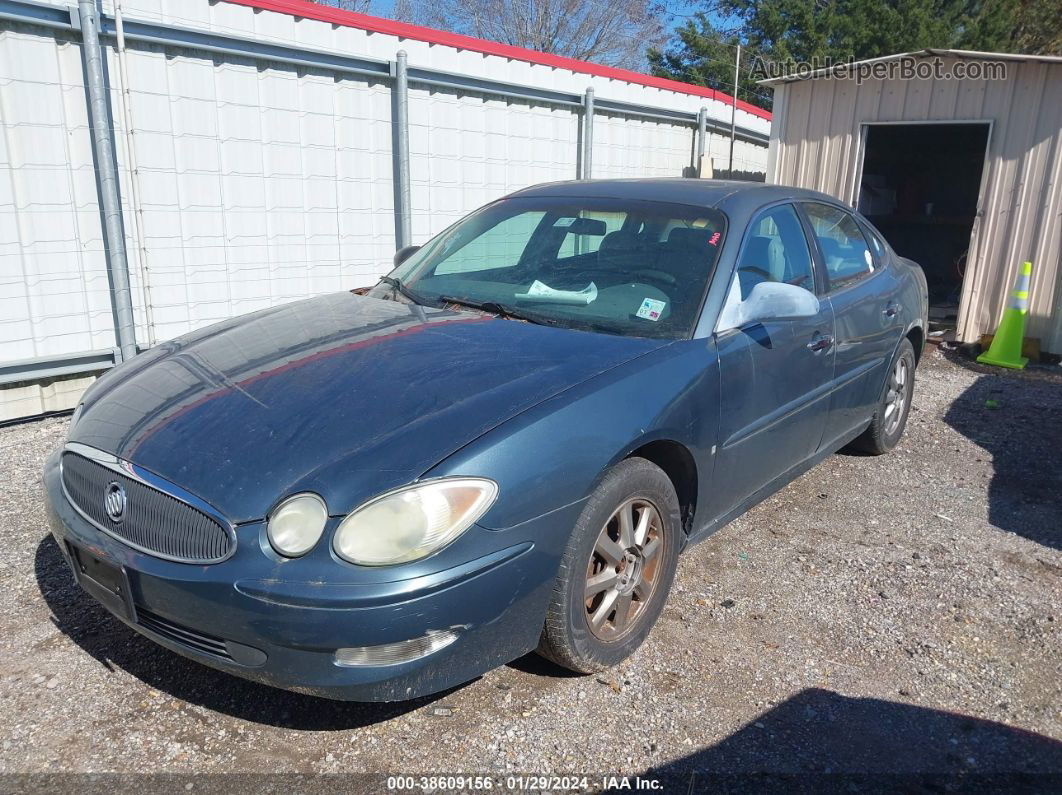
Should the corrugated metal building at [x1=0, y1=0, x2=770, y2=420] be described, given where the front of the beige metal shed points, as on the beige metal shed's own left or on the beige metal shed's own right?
on the beige metal shed's own right

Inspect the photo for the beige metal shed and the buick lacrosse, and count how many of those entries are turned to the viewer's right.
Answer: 0

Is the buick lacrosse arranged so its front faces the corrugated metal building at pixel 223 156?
no

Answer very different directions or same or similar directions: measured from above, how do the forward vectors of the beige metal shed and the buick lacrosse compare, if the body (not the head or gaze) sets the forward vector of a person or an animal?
same or similar directions

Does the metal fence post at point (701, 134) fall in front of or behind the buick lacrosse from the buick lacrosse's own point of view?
behind

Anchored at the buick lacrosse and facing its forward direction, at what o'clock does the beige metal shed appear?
The beige metal shed is roughly at 6 o'clock from the buick lacrosse.

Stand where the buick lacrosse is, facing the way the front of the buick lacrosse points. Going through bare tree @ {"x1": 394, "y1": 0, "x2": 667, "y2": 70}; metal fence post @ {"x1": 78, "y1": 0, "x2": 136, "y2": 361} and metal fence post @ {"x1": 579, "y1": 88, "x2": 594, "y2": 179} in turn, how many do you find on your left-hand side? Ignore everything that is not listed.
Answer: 0

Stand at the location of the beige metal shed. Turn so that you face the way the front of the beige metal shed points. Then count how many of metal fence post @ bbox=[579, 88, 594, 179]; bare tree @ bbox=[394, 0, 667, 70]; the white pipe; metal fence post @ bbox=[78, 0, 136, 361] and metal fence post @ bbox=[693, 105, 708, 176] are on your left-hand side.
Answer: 0

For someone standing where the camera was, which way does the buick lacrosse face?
facing the viewer and to the left of the viewer

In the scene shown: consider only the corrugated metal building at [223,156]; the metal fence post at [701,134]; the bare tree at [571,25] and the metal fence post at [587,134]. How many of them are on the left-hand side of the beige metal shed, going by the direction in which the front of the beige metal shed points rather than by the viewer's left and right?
0

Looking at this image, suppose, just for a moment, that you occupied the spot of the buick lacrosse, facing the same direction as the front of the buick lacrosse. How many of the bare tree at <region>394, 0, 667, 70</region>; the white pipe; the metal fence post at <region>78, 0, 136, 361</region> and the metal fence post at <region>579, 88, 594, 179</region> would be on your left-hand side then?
0

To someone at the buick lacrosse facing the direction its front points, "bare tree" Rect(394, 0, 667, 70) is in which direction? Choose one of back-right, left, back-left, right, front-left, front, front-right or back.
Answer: back-right

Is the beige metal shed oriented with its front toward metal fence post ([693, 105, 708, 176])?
no

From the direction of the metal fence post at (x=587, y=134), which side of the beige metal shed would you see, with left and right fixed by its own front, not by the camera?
right

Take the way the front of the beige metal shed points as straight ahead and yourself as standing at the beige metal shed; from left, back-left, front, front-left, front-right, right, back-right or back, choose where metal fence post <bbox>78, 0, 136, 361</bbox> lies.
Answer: front-right

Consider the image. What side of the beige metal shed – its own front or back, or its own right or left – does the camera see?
front

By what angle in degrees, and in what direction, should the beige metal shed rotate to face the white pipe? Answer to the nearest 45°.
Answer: approximately 45° to its right

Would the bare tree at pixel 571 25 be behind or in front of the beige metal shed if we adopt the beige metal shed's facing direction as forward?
behind

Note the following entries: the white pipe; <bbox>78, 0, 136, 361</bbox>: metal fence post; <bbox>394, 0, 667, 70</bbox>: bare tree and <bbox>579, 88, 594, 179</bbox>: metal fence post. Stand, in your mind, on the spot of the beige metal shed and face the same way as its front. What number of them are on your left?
0
